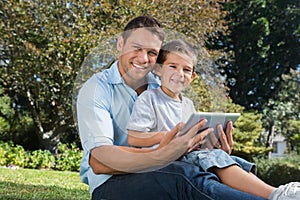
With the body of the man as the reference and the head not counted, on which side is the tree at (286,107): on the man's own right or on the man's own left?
on the man's own left

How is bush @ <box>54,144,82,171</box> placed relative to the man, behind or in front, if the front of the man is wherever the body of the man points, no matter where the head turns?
behind

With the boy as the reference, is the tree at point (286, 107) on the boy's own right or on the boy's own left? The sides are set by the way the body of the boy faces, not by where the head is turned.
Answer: on the boy's own left

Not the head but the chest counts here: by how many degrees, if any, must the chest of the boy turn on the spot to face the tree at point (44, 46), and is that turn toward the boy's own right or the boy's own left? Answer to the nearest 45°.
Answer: approximately 180°

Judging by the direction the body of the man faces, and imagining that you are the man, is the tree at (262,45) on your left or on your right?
on your left

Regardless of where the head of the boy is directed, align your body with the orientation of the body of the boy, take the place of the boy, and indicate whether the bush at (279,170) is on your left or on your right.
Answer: on your left

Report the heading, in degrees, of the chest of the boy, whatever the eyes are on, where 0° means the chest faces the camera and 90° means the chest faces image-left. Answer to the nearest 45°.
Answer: approximately 315°

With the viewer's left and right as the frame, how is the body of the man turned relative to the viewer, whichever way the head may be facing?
facing the viewer and to the right of the viewer
